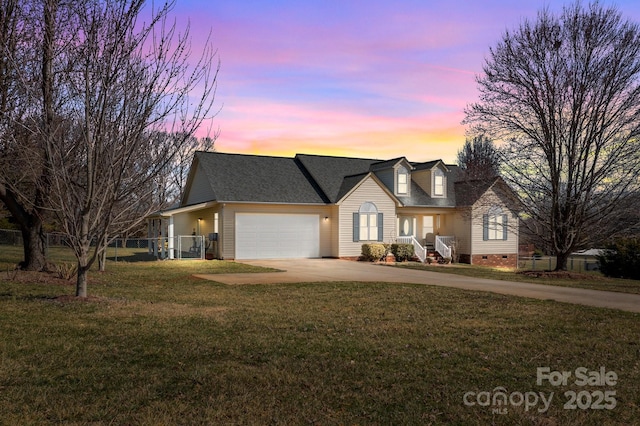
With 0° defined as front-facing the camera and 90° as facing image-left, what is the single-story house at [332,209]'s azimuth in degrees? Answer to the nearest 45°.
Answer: approximately 315°

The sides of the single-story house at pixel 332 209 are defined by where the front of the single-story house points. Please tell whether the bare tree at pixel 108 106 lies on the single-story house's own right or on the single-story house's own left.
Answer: on the single-story house's own right

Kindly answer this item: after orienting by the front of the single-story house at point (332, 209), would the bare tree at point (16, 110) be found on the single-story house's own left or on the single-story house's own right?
on the single-story house's own right
